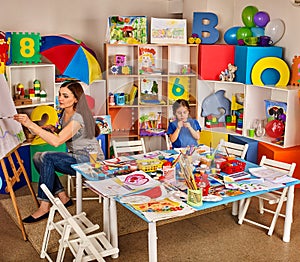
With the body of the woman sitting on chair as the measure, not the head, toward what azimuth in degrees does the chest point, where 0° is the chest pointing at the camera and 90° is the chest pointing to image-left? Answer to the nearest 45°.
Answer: approximately 90°

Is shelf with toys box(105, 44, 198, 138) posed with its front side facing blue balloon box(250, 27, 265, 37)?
no

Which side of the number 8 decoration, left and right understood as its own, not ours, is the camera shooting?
front

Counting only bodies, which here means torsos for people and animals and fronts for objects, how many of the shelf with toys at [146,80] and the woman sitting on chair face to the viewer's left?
1

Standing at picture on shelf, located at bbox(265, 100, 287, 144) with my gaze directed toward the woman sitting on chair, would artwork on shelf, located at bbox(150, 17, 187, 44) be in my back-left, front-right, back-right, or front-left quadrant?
front-right

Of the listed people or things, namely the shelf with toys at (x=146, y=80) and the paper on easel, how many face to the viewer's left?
0

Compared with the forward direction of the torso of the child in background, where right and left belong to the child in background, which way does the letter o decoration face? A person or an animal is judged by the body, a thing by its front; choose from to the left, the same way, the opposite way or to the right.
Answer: the same way

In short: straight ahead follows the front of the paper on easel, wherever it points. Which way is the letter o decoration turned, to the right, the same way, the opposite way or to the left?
to the right

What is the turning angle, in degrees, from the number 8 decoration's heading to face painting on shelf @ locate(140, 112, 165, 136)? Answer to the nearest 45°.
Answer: approximately 90° to its left

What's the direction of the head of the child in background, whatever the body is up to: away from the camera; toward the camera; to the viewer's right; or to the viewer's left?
toward the camera

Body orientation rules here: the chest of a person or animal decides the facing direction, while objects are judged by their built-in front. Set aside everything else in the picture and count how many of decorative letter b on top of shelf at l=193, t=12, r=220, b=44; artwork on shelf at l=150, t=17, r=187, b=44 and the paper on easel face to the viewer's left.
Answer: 0

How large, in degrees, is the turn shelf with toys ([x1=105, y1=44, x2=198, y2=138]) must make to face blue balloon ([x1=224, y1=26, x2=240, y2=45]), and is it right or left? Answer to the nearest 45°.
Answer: approximately 90° to its left

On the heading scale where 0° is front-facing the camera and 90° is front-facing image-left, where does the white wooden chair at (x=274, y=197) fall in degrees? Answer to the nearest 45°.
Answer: approximately 45°

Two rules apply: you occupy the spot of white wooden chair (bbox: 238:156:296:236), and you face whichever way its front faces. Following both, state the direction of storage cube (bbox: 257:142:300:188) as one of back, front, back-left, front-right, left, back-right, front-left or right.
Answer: back-right

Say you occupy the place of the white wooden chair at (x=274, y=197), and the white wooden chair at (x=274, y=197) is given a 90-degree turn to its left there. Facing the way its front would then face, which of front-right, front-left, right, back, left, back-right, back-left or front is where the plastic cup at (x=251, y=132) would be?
back-left

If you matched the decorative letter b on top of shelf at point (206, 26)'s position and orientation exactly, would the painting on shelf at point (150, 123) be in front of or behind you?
in front

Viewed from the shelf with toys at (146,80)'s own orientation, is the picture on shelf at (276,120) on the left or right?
on its left

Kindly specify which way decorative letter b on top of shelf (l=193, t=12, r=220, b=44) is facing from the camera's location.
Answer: facing the viewer

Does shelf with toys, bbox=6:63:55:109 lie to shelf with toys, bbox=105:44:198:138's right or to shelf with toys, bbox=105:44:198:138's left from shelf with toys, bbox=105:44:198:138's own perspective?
on its right

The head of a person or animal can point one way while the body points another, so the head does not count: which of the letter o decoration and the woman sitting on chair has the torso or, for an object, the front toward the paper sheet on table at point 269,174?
the letter o decoration

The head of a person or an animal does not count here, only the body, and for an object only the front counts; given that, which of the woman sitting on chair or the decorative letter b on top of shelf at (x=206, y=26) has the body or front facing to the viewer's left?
the woman sitting on chair

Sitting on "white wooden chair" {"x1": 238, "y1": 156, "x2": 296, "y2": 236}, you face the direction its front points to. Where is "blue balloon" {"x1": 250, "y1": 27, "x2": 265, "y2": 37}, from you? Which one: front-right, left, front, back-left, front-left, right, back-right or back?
back-right

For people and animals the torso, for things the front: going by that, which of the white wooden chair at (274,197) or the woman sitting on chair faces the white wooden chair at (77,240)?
the white wooden chair at (274,197)
